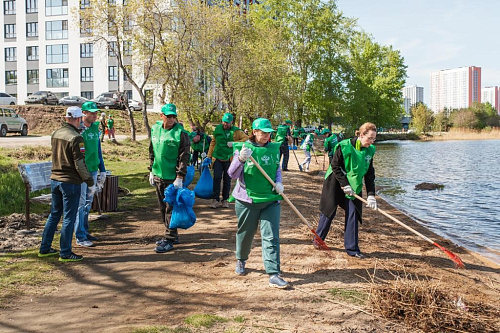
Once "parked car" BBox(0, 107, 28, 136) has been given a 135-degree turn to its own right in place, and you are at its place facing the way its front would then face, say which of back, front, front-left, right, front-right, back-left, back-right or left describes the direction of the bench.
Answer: front-left

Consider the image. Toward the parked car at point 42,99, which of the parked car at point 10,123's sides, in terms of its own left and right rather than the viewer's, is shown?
left

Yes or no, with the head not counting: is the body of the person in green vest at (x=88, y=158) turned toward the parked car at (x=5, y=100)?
no

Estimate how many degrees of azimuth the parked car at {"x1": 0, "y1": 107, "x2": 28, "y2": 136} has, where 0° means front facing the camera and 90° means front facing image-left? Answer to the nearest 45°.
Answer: approximately 270°

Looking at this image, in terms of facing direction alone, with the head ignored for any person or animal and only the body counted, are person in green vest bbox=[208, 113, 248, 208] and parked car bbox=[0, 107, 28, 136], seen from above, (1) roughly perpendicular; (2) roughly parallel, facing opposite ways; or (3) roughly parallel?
roughly perpendicular

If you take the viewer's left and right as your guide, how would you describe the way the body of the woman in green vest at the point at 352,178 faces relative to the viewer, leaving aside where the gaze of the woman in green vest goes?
facing the viewer and to the right of the viewer

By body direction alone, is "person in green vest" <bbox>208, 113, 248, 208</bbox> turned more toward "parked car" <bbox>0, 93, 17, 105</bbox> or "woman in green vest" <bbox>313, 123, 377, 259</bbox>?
the woman in green vest

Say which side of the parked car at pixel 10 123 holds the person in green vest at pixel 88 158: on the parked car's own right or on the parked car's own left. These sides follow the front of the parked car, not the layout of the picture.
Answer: on the parked car's own right

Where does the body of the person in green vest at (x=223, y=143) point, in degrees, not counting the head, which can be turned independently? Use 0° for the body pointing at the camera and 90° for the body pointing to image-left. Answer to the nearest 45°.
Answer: approximately 0°

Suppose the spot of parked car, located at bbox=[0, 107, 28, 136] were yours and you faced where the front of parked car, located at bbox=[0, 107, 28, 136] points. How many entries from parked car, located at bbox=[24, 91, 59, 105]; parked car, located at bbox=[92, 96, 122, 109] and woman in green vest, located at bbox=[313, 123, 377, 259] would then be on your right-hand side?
1

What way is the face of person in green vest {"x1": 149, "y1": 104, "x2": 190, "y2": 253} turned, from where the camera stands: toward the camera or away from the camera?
toward the camera
